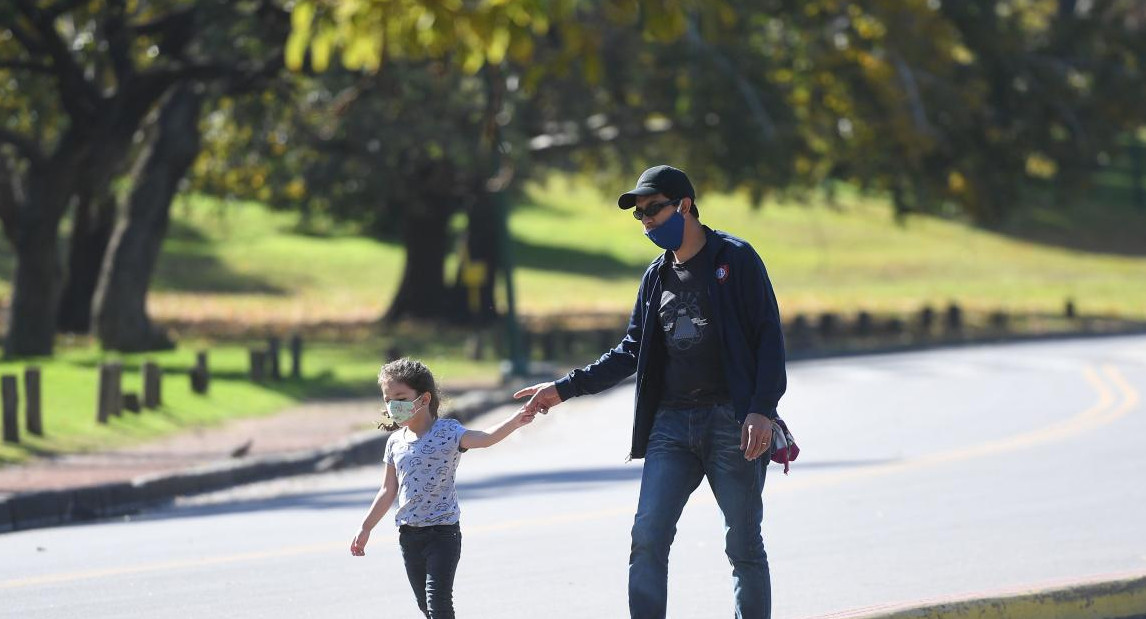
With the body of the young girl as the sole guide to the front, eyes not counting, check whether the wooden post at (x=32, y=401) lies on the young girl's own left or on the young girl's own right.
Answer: on the young girl's own right

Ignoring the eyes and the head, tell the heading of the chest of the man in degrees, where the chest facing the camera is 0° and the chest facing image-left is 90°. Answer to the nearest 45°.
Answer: approximately 45°

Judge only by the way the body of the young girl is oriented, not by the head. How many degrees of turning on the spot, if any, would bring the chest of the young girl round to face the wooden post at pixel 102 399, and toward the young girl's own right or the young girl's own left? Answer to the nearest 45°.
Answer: approximately 135° to the young girl's own right

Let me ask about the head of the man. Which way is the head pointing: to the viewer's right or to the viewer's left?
to the viewer's left

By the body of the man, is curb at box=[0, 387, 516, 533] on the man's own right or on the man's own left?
on the man's own right

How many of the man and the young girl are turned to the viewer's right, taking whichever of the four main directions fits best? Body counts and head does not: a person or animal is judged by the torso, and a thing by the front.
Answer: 0

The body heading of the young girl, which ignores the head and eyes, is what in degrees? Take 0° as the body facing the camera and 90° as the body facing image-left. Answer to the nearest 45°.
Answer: approximately 45°

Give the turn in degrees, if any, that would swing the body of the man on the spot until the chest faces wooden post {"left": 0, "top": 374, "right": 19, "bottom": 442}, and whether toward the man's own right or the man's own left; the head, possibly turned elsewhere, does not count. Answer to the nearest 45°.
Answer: approximately 90° to the man's own right
